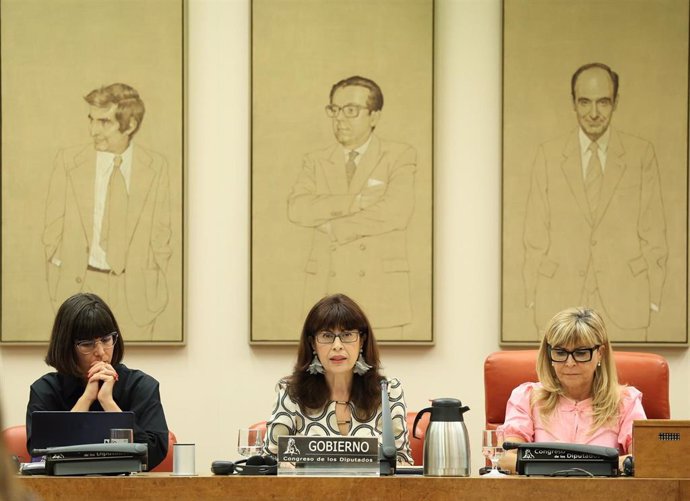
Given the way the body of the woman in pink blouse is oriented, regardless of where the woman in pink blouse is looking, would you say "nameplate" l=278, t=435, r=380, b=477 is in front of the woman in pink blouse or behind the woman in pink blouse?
in front

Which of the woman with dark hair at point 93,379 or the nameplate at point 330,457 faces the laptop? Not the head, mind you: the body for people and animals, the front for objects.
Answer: the woman with dark hair

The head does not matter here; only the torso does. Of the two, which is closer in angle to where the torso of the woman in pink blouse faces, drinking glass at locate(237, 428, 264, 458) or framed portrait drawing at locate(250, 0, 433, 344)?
the drinking glass

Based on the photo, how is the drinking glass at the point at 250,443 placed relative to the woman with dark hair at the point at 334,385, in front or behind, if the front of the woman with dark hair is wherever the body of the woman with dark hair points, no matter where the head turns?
in front

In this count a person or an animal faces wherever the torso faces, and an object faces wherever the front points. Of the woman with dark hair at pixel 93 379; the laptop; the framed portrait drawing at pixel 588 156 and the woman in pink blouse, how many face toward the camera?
3

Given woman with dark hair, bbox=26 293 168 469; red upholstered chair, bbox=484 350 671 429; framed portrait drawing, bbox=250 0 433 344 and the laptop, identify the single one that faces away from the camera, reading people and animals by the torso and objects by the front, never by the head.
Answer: the laptop

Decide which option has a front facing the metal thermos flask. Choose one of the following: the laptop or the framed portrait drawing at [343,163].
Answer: the framed portrait drawing

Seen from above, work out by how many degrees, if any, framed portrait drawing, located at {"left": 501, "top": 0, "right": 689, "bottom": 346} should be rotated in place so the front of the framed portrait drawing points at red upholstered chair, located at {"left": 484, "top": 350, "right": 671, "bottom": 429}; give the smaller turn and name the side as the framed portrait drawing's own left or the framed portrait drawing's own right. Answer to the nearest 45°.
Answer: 0° — it already faces it

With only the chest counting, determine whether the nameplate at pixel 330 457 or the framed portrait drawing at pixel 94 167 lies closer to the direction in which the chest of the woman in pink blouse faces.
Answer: the nameplate
